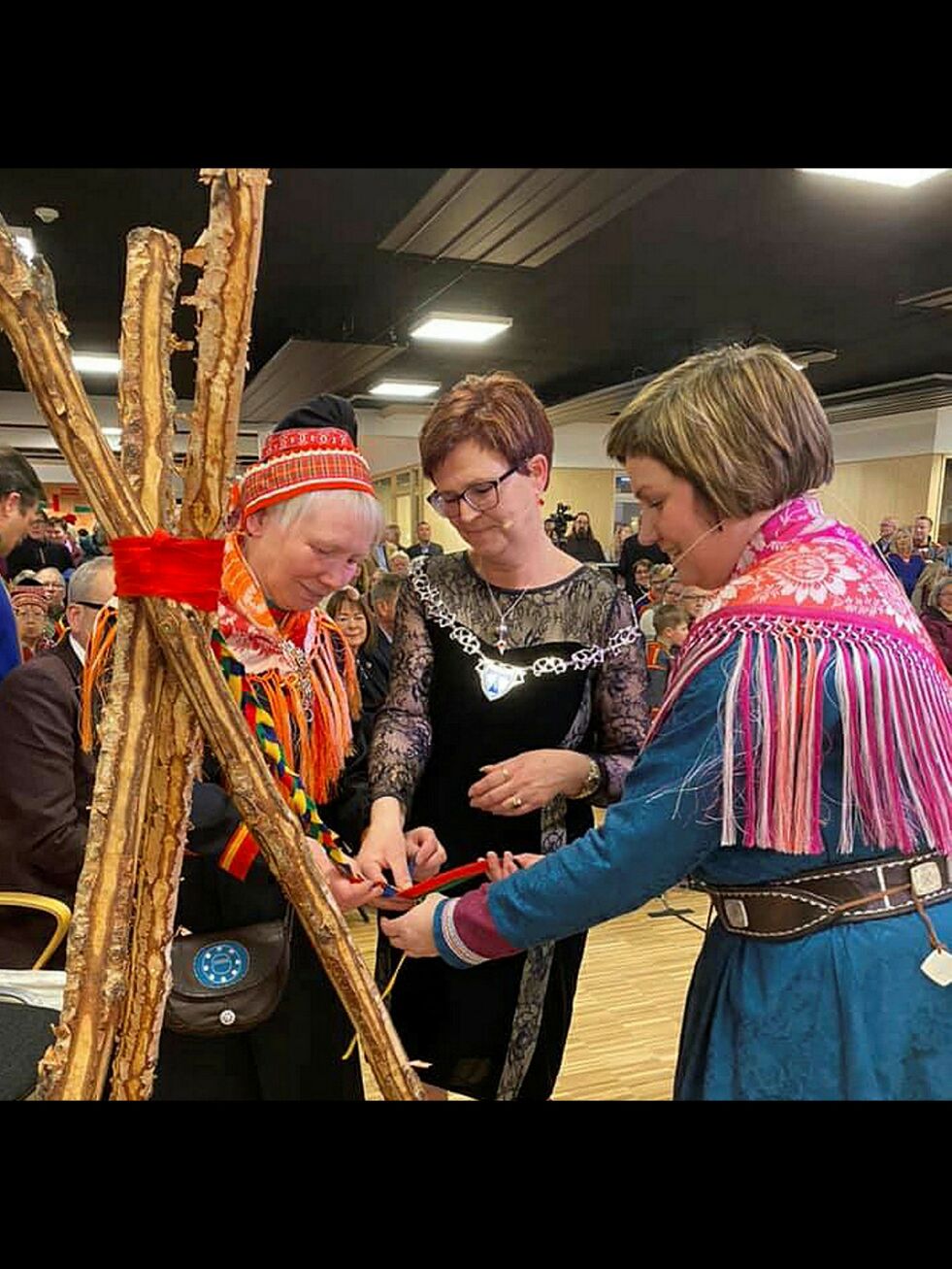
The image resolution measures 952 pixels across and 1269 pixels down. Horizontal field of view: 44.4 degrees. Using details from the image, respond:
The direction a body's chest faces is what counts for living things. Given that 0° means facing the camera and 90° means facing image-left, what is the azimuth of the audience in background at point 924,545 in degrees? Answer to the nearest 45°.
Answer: approximately 45°

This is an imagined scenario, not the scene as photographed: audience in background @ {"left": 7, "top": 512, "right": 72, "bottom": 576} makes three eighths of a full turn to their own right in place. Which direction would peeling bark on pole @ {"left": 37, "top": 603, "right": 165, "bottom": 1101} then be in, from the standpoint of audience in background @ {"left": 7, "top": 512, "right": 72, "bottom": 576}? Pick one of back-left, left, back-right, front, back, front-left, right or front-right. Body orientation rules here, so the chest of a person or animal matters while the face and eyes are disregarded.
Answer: back-left

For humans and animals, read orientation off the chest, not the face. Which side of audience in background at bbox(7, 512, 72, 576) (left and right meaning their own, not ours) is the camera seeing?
front

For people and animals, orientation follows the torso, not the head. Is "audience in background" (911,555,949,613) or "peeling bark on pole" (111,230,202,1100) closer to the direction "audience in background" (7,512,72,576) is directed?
the peeling bark on pole

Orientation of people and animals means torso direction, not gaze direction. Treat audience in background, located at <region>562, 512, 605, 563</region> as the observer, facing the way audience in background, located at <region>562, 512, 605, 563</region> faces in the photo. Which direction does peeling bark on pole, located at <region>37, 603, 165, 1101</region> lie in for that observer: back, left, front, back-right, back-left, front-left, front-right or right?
front

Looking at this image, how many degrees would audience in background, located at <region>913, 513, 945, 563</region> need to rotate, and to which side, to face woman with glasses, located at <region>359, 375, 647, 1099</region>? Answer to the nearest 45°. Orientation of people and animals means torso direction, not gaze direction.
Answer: approximately 45° to their left

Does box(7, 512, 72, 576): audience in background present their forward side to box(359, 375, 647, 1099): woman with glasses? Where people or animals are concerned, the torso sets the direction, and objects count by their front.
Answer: yes

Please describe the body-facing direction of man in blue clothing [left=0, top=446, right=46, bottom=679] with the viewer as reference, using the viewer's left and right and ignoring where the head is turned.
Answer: facing to the right of the viewer

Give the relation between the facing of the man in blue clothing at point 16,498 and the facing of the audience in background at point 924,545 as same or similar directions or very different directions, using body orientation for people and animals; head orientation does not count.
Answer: very different directions

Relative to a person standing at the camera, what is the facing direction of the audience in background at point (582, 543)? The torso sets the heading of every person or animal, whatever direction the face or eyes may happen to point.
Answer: facing the viewer

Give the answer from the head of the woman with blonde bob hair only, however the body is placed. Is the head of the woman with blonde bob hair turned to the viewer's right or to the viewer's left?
to the viewer's left

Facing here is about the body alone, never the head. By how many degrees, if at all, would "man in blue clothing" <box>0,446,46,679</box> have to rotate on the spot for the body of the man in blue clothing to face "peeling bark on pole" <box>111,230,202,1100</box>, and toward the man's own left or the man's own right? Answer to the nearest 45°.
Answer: approximately 90° to the man's own right

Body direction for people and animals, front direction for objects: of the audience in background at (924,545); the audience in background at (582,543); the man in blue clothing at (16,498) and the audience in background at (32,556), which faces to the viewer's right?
the man in blue clothing

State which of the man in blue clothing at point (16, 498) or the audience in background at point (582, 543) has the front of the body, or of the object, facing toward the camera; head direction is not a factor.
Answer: the audience in background

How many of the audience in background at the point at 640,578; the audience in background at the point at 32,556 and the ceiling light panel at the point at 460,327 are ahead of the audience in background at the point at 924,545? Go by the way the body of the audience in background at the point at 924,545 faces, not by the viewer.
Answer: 3

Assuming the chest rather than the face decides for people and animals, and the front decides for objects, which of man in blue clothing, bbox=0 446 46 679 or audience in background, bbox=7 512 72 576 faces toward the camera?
the audience in background
